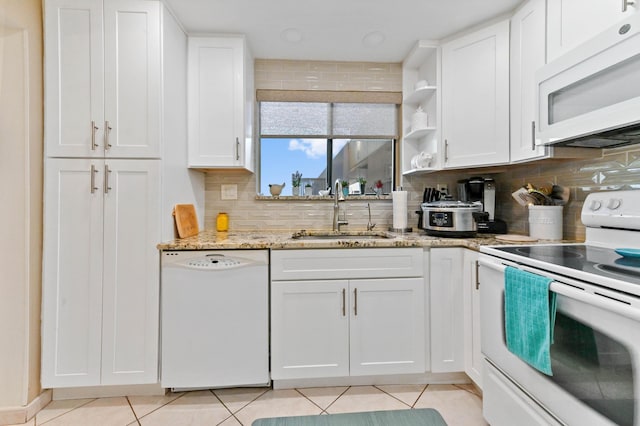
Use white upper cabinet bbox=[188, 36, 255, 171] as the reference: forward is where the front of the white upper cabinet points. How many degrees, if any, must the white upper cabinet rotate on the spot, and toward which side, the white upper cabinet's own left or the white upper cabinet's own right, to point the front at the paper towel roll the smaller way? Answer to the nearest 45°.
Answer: approximately 90° to the white upper cabinet's own left

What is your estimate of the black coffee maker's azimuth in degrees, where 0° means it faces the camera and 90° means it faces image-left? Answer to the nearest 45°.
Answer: approximately 45°

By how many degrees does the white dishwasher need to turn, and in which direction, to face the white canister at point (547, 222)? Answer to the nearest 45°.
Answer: approximately 90° to its left

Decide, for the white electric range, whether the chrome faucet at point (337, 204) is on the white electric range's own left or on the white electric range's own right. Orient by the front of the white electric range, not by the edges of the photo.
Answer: on the white electric range's own right

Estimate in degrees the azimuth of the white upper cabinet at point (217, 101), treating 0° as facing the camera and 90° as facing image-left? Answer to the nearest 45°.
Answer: approximately 0°

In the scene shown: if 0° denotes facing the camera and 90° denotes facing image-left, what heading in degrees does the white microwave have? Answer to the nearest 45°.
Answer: approximately 45°

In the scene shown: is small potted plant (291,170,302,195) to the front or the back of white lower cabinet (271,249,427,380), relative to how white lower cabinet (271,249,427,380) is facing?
to the back

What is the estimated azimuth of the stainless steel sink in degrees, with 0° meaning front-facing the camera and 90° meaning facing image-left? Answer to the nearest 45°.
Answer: approximately 0°

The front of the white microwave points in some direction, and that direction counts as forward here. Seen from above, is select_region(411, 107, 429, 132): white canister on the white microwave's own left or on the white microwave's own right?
on the white microwave's own right

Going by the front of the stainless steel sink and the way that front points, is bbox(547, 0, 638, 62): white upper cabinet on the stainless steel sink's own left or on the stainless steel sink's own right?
on the stainless steel sink's own left
